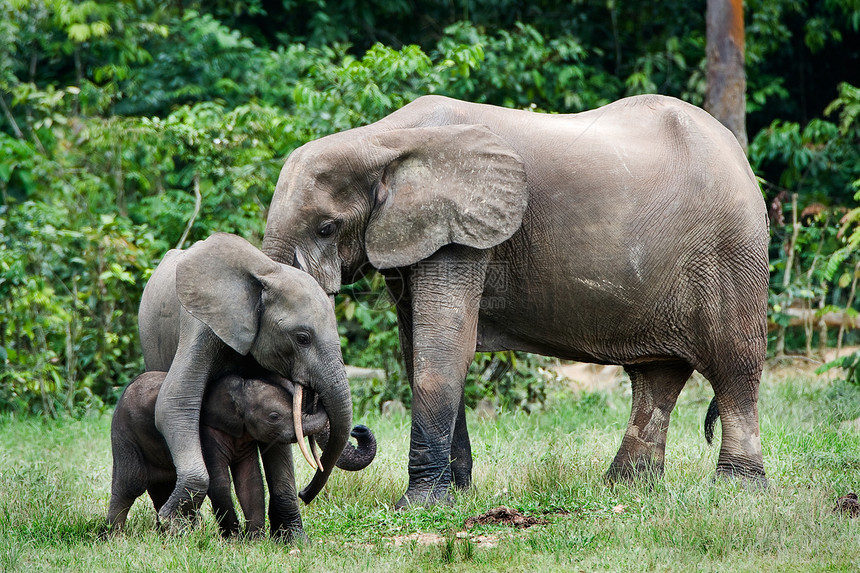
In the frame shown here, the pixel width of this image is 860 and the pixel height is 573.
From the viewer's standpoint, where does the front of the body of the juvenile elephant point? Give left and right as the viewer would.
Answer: facing the viewer and to the right of the viewer

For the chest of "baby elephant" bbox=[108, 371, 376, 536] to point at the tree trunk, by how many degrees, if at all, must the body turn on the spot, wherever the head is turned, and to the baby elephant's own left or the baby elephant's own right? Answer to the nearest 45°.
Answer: approximately 45° to the baby elephant's own left

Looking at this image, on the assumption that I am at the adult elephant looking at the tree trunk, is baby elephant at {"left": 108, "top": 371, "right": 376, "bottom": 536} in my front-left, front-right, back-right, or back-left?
back-left

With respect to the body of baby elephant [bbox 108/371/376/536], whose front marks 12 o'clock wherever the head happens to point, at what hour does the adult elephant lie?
The adult elephant is roughly at 11 o'clock from the baby elephant.

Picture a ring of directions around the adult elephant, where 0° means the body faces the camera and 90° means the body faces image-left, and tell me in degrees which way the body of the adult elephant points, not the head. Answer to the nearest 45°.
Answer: approximately 90°

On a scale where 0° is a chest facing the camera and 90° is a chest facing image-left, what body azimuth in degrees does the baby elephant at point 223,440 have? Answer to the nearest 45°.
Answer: approximately 270°

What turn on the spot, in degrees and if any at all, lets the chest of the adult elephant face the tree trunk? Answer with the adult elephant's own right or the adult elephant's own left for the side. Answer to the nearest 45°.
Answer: approximately 90° to the adult elephant's own right

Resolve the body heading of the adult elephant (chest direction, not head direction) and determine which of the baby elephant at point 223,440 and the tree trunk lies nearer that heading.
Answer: the baby elephant

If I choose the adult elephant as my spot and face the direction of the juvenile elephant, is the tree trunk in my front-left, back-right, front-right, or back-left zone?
back-right

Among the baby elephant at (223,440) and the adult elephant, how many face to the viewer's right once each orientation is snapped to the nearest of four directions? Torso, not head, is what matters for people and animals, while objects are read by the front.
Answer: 1

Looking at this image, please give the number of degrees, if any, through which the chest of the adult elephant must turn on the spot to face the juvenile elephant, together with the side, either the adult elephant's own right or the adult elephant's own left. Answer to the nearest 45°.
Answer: approximately 45° to the adult elephant's own left

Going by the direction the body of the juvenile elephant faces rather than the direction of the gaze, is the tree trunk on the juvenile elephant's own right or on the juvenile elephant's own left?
on the juvenile elephant's own left
